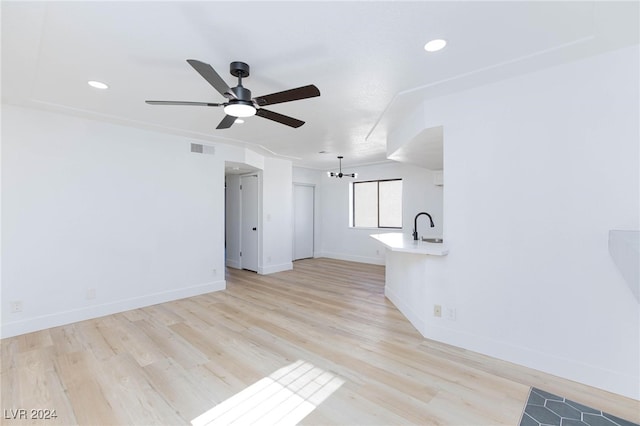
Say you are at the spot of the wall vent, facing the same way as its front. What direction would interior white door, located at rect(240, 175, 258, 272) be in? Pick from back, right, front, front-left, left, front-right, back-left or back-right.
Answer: left

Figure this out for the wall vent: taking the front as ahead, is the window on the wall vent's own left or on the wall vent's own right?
on the wall vent's own left

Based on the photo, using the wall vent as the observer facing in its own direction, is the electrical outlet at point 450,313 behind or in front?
in front

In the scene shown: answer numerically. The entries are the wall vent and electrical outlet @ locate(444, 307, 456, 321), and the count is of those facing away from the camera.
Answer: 0

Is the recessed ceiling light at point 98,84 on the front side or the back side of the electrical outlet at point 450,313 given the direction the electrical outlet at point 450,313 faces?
on the front side

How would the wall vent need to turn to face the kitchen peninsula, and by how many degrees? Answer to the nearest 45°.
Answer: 0° — it already faces it

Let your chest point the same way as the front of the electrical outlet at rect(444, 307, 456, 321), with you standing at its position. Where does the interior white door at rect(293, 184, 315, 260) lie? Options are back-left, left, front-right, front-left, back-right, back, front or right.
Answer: right

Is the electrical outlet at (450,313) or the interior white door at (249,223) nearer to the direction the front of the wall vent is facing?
the electrical outlet

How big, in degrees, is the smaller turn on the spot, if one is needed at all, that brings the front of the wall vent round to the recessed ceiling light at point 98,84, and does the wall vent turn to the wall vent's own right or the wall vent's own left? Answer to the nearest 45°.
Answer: approximately 90° to the wall vent's own right

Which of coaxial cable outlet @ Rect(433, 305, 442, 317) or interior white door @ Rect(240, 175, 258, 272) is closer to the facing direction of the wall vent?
the coaxial cable outlet

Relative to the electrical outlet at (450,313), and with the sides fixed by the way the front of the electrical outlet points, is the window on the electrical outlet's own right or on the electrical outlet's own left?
on the electrical outlet's own right

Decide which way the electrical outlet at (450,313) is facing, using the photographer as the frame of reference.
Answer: facing the viewer and to the left of the viewer
